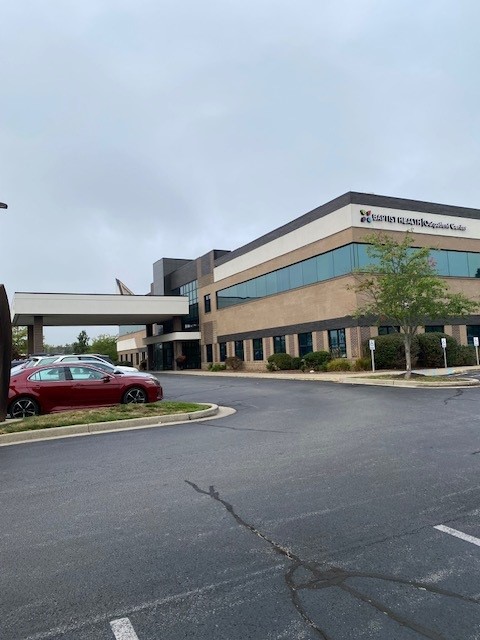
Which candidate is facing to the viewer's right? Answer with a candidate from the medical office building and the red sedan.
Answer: the red sedan

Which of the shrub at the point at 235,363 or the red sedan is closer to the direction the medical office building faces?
the red sedan

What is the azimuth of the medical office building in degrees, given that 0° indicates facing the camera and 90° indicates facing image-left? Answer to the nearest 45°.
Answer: approximately 45°

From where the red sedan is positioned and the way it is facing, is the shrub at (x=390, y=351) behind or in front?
in front

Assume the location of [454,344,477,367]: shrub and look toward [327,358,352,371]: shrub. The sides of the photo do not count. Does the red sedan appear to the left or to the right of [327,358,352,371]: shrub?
left

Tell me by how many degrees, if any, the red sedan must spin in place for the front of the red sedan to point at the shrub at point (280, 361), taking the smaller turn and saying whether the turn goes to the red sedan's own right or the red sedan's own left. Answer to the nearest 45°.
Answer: approximately 45° to the red sedan's own left

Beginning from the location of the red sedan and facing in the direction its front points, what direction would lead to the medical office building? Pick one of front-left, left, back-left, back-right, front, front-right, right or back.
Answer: front-left

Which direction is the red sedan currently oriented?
to the viewer's right

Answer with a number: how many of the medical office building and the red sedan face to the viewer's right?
1

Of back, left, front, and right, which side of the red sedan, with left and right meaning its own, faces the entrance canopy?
left

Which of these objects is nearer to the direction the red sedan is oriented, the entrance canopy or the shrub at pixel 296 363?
the shrub

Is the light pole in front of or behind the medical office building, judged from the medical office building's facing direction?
in front

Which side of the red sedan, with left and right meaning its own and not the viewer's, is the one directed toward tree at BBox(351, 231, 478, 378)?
front

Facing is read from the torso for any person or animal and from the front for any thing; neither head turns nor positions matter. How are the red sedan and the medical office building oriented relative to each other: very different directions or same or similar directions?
very different directions
